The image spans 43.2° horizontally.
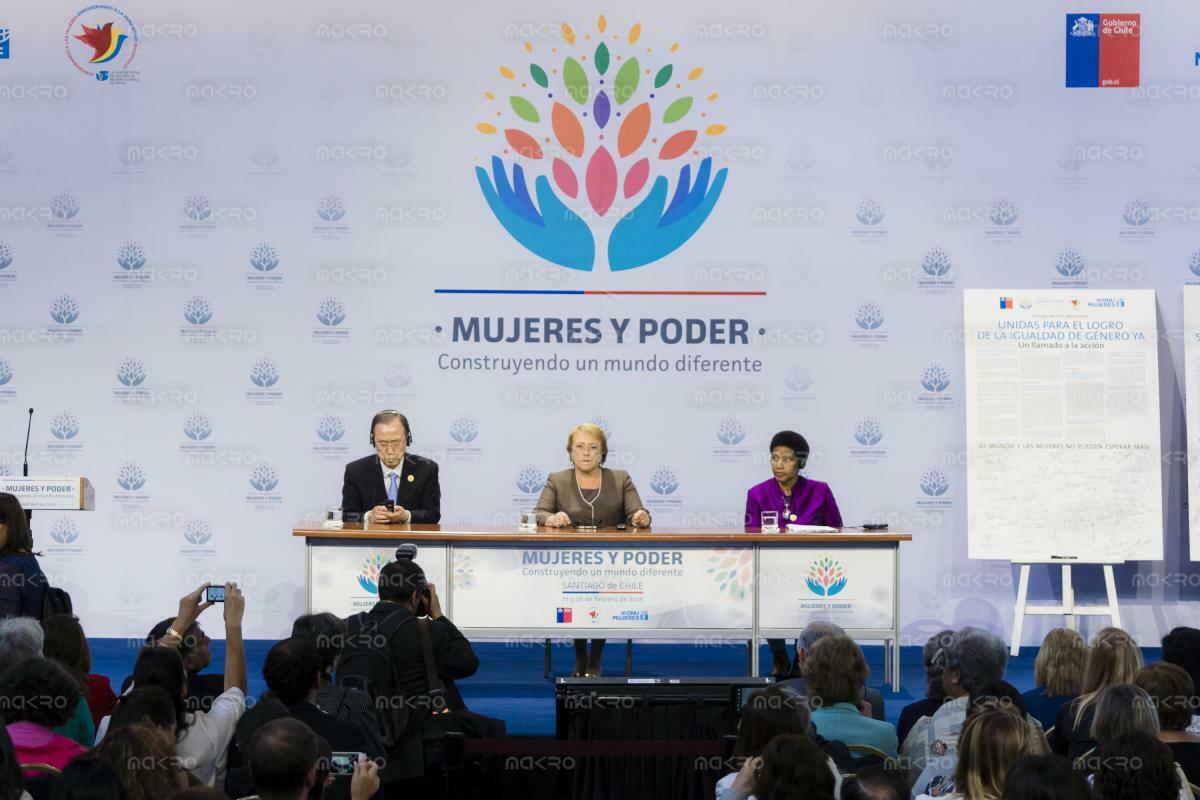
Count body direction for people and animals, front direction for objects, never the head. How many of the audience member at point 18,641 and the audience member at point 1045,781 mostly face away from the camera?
2

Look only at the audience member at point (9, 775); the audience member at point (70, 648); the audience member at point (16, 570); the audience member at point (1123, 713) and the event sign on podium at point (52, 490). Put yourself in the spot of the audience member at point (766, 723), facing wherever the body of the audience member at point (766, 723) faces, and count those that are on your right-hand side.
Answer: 1

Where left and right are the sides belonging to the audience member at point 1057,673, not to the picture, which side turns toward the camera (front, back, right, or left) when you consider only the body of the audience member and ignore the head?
back

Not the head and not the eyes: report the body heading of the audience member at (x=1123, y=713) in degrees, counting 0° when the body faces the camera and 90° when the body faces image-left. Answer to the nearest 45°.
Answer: approximately 180°

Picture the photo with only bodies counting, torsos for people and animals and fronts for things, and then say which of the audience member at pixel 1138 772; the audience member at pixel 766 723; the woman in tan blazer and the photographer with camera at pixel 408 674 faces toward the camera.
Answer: the woman in tan blazer

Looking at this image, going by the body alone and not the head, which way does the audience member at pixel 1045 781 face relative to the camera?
away from the camera

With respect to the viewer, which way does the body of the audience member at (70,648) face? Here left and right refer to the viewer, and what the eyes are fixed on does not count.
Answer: facing away from the viewer

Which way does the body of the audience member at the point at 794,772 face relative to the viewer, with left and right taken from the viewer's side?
facing away from the viewer

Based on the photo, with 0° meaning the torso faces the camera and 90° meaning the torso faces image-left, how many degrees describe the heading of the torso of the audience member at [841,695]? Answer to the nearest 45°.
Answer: approximately 180°

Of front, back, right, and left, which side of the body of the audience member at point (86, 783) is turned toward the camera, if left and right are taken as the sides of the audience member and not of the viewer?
back

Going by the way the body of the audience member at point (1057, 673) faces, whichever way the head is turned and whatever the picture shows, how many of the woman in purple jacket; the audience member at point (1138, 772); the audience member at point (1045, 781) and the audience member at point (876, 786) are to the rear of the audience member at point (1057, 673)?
3

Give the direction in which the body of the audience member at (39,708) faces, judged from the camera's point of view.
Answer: away from the camera

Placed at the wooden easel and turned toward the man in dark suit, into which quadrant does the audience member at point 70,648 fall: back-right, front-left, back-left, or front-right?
front-left

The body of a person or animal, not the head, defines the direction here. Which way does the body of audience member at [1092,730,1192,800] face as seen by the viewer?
away from the camera

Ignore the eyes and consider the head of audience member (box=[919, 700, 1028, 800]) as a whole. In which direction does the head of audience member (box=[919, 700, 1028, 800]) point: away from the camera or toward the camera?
away from the camera

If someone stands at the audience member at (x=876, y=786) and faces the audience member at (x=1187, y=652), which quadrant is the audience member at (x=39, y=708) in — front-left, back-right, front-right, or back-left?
back-left

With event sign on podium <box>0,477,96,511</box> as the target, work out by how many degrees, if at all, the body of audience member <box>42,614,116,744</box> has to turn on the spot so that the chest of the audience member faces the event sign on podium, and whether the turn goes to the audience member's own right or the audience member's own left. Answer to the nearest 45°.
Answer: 0° — they already face it

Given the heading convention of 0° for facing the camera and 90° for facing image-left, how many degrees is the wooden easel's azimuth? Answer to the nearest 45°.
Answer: approximately 0°
